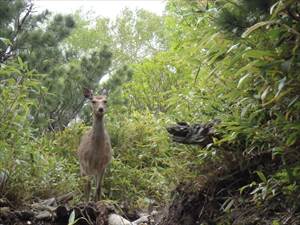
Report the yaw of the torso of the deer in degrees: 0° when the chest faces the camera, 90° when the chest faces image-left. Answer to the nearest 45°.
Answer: approximately 0°
